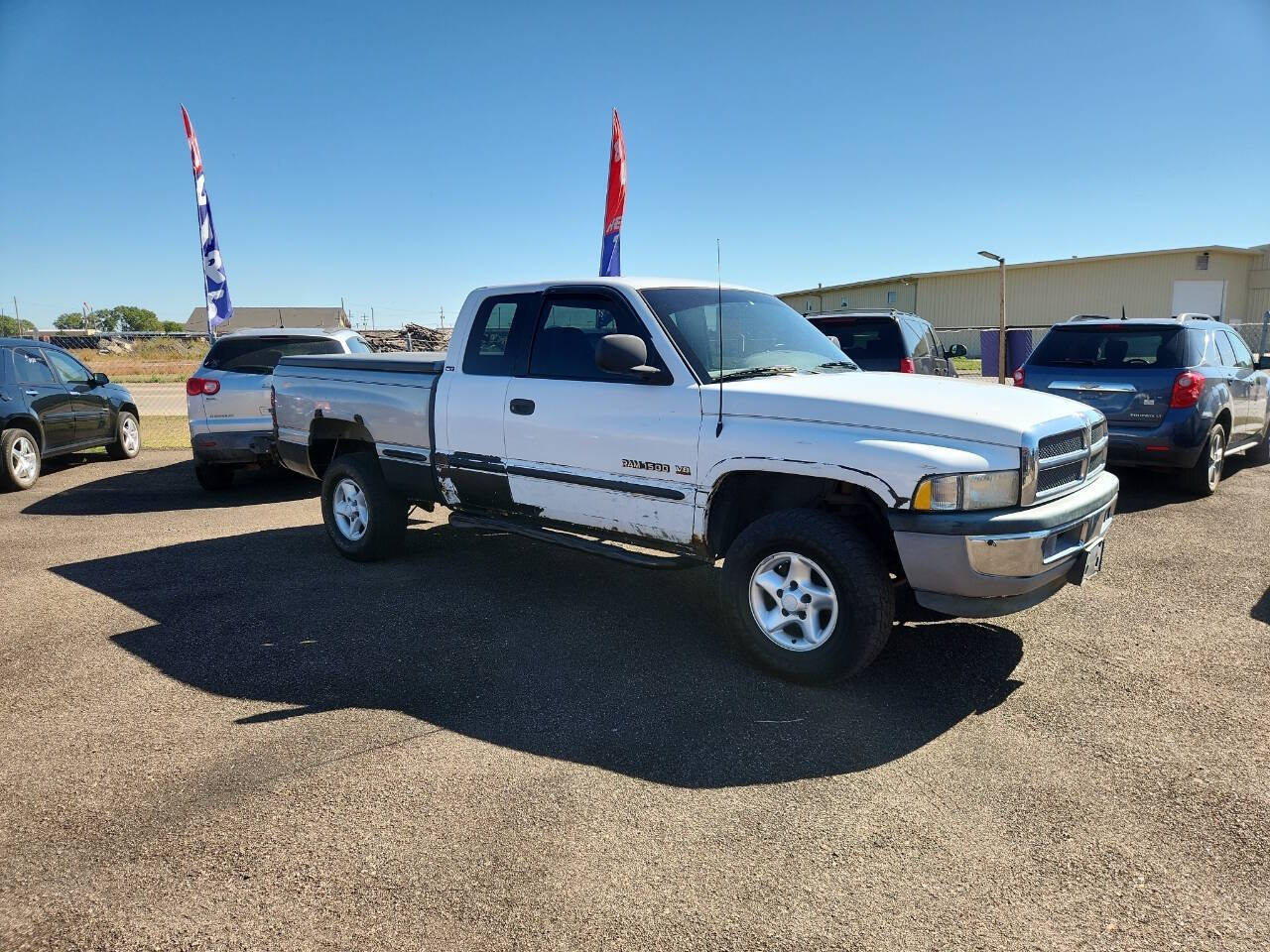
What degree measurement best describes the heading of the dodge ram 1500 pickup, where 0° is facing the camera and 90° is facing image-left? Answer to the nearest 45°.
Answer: approximately 315°

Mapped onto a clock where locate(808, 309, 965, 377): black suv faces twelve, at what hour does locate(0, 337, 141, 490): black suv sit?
locate(0, 337, 141, 490): black suv is roughly at 7 o'clock from locate(808, 309, 965, 377): black suv.

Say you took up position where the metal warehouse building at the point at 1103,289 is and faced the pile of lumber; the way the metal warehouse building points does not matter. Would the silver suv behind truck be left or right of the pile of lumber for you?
left

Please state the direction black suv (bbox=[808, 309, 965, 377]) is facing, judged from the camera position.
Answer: facing away from the viewer and to the right of the viewer

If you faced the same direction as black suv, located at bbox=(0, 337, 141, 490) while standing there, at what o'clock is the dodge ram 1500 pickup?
The dodge ram 1500 pickup is roughly at 4 o'clock from the black suv.

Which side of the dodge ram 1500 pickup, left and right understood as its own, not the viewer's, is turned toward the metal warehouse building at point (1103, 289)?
left

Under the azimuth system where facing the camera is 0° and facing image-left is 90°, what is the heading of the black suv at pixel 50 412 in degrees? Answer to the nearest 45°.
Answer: approximately 225°

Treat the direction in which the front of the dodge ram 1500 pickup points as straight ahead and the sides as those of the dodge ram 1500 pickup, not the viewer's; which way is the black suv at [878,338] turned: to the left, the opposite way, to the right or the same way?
to the left

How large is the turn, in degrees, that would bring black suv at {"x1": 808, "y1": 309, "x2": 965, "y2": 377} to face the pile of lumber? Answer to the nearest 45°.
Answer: approximately 90° to its left

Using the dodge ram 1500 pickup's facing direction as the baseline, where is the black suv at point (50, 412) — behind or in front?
behind
